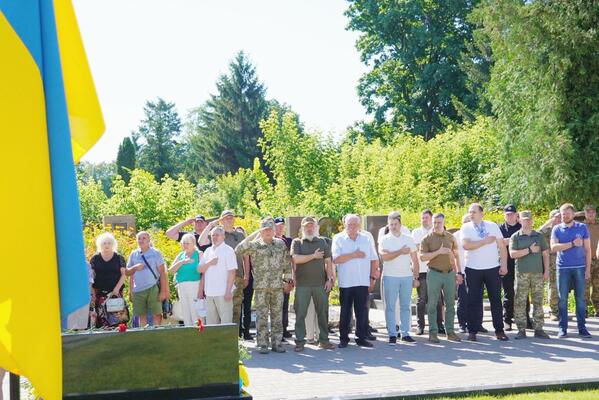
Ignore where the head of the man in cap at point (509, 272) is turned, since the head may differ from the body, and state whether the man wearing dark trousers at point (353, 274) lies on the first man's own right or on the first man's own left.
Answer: on the first man's own right

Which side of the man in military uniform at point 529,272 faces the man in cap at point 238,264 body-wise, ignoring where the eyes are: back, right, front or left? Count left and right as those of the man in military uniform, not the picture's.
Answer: right

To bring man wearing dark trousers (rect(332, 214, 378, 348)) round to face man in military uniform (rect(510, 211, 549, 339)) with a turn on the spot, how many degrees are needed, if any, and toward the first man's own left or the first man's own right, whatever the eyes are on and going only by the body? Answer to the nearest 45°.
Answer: approximately 90° to the first man's own left

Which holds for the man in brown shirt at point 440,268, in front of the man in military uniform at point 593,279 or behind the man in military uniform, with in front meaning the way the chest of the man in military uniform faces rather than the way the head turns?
in front

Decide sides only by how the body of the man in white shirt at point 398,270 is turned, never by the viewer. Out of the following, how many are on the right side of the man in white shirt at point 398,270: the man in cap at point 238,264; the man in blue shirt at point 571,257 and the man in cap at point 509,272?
1

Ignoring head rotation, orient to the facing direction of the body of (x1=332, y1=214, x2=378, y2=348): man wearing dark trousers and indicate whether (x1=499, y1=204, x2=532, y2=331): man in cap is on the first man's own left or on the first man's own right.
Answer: on the first man's own left

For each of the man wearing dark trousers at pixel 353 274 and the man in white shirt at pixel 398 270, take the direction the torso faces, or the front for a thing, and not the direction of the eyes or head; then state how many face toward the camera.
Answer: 2

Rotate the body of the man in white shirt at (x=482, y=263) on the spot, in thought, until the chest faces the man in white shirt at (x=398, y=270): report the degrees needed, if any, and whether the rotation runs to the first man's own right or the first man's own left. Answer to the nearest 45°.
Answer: approximately 90° to the first man's own right
